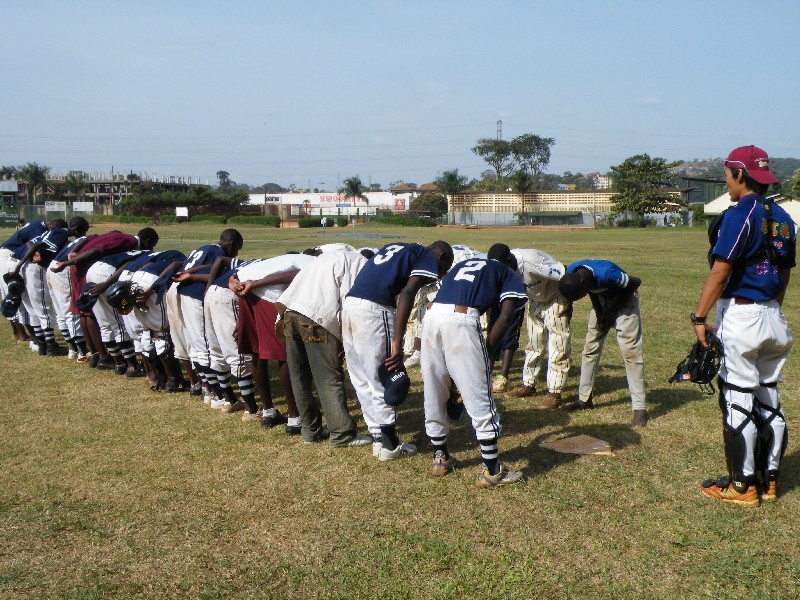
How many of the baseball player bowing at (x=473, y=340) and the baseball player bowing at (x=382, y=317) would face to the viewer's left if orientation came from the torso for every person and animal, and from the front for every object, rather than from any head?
0

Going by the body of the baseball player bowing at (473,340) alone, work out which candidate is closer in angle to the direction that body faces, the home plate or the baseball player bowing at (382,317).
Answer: the home plate

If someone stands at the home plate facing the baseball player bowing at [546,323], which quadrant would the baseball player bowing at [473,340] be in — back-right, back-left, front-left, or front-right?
back-left

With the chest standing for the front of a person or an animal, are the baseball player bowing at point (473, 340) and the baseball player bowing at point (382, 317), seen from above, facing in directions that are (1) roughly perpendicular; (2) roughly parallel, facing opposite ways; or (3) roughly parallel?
roughly parallel

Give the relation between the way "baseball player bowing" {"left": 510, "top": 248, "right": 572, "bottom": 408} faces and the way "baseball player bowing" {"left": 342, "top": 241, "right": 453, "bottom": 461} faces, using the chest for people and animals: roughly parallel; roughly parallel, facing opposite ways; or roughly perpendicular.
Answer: roughly parallel, facing opposite ways

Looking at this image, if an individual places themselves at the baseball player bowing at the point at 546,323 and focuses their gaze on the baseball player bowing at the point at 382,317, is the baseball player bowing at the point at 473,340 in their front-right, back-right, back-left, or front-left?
front-left

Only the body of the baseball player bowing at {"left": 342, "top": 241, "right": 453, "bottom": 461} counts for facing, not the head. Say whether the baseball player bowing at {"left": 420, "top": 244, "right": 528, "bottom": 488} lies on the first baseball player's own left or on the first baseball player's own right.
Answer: on the first baseball player's own right

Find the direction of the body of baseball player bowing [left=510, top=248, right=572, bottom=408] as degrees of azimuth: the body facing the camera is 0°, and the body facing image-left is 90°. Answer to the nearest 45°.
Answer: approximately 45°

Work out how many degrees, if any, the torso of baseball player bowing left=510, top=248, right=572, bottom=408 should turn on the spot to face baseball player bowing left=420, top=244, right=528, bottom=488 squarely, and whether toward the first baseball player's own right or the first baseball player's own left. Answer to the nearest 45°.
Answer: approximately 45° to the first baseball player's own left

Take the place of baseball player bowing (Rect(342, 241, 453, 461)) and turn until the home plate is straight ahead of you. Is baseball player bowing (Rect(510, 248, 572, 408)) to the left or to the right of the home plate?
left

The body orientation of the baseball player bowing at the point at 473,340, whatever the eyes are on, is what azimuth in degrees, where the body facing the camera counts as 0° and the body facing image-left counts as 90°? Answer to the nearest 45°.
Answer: approximately 225°

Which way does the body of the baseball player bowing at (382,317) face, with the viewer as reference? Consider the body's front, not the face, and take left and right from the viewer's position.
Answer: facing away from the viewer and to the right of the viewer

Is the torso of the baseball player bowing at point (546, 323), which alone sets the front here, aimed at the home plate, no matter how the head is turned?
no

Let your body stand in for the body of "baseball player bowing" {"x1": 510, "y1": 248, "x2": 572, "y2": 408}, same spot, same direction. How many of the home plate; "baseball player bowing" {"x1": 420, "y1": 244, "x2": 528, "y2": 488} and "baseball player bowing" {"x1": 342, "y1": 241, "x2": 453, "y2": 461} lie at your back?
0
